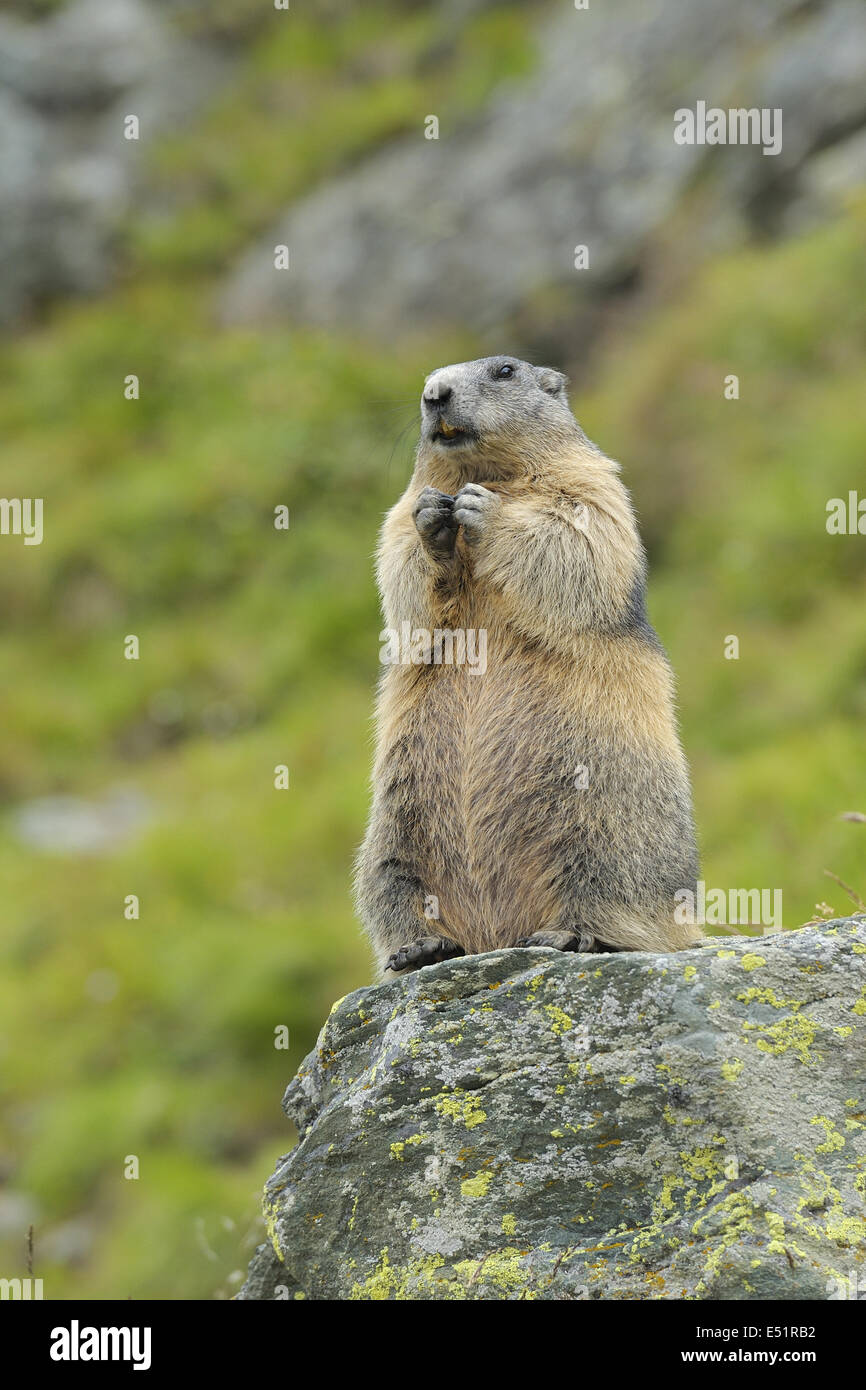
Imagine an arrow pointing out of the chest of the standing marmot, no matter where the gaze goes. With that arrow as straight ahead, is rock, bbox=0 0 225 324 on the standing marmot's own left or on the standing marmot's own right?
on the standing marmot's own right

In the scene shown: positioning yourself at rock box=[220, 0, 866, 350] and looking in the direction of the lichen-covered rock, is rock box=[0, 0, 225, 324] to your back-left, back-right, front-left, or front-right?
back-right

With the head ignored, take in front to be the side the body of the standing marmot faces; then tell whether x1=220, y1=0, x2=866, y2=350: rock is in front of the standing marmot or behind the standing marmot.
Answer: behind

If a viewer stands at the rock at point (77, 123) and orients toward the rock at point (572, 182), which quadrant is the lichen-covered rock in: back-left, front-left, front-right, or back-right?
front-right

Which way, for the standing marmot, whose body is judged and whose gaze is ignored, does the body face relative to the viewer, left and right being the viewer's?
facing the viewer and to the left of the viewer
